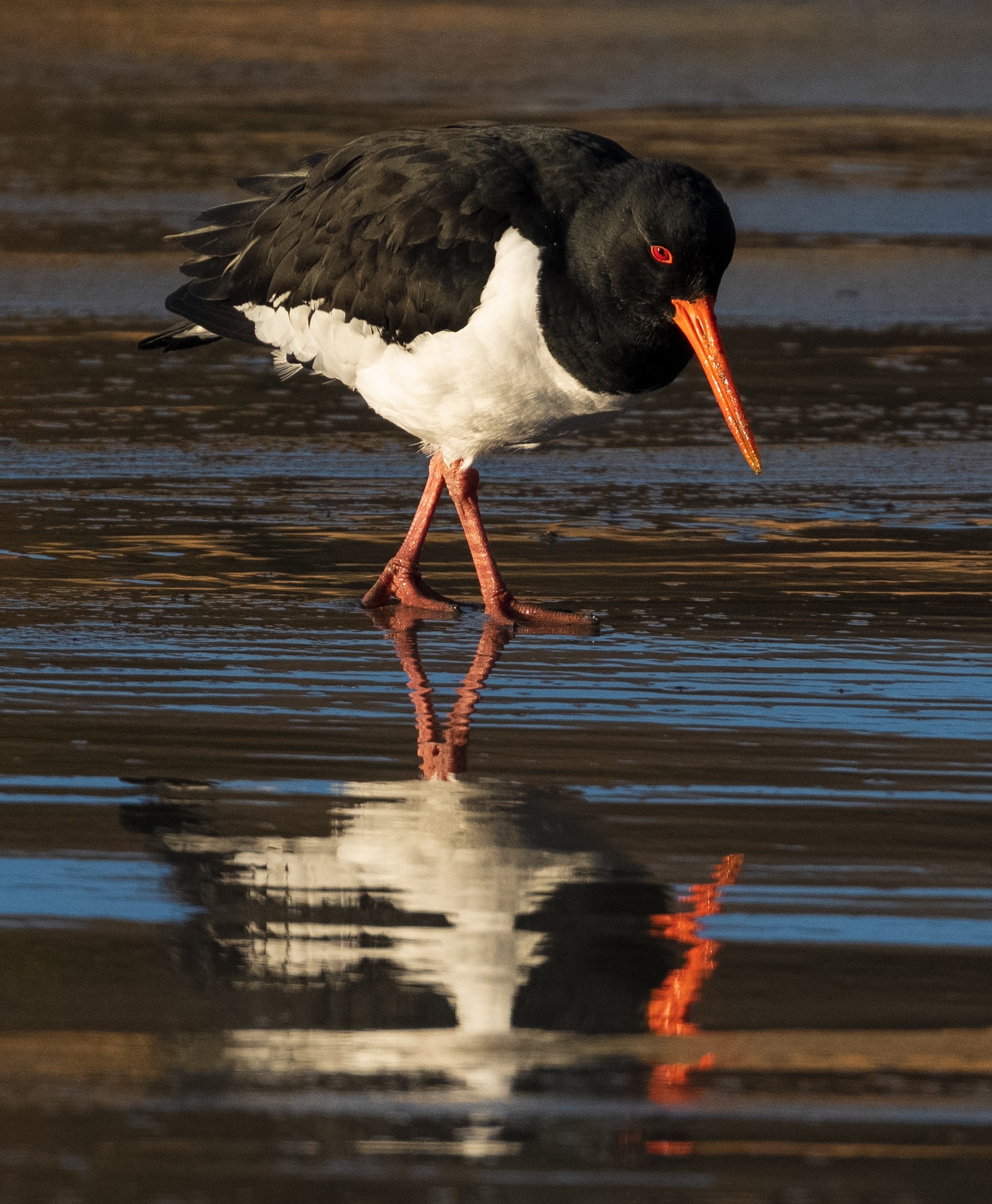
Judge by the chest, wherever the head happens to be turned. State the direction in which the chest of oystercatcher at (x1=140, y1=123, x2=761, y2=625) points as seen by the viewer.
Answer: to the viewer's right
